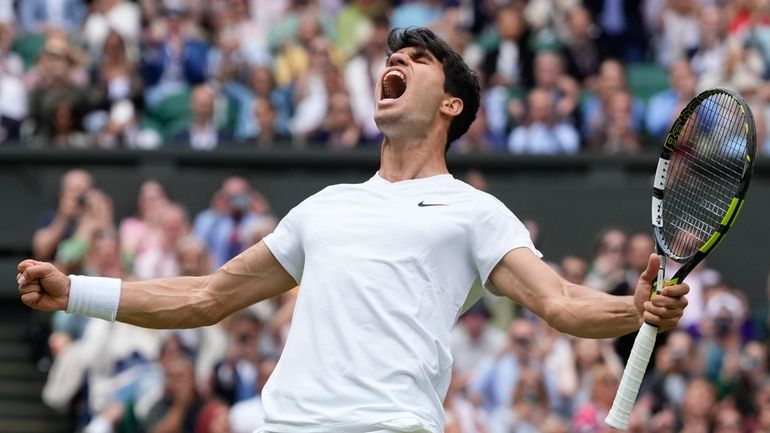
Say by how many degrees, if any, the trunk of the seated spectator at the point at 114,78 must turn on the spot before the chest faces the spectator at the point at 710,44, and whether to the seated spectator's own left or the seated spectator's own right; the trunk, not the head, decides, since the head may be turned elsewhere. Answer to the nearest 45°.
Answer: approximately 90° to the seated spectator's own left

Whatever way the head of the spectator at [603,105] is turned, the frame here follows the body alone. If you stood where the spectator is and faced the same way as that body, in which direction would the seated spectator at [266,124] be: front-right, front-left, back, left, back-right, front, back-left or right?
right

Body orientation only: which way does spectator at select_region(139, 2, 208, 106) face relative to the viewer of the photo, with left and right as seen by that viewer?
facing the viewer

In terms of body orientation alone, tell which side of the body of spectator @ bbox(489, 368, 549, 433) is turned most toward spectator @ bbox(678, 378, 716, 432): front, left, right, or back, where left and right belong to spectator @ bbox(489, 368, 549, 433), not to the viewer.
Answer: left

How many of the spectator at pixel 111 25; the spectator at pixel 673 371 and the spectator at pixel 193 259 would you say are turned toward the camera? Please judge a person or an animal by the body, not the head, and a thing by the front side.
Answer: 3

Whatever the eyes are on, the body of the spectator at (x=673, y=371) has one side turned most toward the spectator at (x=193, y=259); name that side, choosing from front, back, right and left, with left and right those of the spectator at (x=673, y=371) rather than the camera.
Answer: right

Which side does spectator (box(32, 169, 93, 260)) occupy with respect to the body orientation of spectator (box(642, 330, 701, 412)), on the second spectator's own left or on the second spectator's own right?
on the second spectator's own right

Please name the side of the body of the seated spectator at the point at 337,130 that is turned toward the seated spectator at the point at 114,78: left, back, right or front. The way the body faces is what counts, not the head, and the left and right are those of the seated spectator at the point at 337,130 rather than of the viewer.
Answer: right

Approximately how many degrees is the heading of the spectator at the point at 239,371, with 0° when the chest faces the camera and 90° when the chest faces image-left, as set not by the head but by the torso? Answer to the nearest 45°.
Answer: approximately 0°

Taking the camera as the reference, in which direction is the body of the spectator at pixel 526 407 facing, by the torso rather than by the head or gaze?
toward the camera

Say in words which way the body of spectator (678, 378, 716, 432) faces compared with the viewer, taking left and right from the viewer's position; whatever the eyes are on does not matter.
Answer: facing the viewer

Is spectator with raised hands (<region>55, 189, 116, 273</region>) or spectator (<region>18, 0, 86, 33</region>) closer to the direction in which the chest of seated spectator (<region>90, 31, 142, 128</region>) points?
the spectator with raised hands
